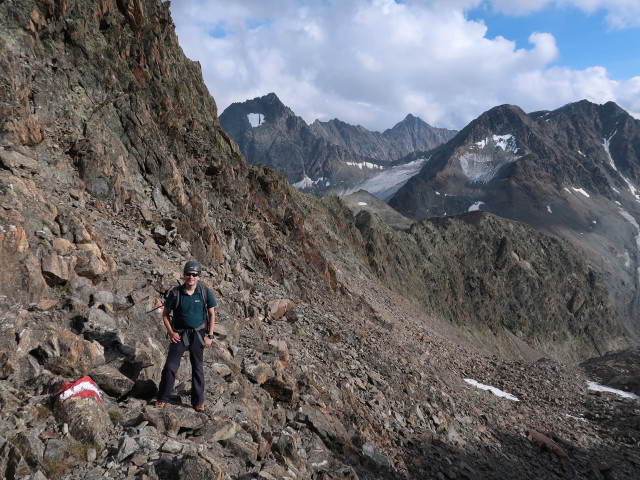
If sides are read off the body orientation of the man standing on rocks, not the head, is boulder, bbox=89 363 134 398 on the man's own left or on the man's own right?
on the man's own right

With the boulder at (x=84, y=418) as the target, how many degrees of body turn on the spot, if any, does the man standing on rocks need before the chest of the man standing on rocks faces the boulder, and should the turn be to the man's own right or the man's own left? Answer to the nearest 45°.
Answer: approximately 45° to the man's own right

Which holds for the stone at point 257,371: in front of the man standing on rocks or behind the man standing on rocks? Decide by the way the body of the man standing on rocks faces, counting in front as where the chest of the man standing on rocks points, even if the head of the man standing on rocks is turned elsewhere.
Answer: behind

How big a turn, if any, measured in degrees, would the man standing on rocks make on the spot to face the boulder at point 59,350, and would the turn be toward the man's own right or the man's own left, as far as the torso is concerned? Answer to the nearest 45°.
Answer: approximately 90° to the man's own right

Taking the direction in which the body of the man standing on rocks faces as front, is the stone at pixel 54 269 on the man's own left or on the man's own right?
on the man's own right

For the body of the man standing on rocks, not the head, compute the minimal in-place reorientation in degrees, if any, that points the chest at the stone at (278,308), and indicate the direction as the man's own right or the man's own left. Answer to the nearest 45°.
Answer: approximately 180°

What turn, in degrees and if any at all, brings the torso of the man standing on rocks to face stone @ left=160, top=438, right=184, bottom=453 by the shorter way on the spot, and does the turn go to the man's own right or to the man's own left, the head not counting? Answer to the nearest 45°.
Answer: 0° — they already face it

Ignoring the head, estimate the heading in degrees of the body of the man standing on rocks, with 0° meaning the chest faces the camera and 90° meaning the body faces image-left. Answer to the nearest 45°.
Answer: approximately 0°

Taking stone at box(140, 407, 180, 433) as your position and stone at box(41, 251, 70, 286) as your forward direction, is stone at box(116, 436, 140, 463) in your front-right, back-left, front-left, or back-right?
back-left
